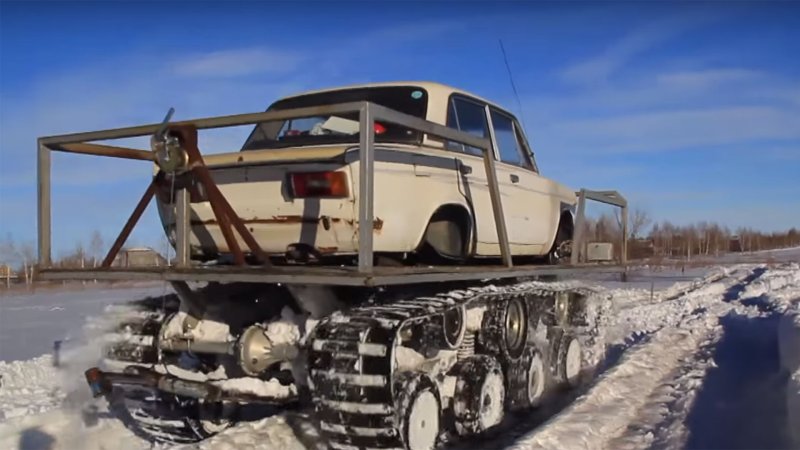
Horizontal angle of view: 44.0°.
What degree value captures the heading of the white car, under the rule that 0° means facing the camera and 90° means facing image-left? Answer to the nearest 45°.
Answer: approximately 225°

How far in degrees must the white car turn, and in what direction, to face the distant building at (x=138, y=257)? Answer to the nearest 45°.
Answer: approximately 90° to its left
